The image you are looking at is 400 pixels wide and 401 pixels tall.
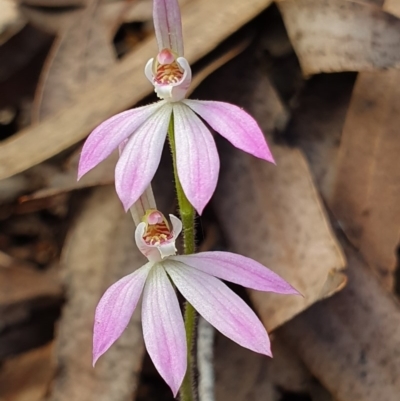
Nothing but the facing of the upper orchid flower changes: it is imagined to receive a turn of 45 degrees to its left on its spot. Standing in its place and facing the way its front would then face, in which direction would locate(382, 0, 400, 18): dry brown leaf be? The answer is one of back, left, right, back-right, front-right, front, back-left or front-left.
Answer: left

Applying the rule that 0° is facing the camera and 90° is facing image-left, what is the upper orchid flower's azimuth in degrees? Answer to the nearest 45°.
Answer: approximately 0°

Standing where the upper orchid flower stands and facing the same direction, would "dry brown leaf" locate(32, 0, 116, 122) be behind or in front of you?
behind

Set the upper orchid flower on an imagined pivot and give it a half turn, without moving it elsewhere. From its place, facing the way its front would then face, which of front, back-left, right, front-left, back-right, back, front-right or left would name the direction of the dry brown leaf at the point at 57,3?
front

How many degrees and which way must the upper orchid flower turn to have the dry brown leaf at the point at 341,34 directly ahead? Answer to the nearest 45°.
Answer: approximately 135° to its left
